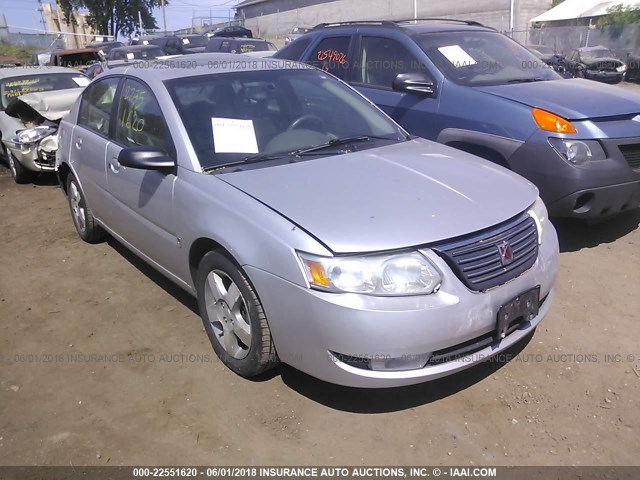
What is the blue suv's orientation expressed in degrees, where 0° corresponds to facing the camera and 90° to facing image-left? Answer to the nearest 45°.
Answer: approximately 315°

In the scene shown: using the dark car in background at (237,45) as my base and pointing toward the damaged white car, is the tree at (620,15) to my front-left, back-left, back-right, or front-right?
back-left

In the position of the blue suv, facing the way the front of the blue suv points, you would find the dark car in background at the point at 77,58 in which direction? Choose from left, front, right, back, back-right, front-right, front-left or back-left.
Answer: back

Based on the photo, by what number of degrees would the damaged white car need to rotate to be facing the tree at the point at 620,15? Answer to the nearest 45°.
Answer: approximately 90° to its left

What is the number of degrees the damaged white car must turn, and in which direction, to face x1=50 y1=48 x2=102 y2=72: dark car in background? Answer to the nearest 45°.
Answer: approximately 135° to its left

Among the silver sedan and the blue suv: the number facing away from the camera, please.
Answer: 0

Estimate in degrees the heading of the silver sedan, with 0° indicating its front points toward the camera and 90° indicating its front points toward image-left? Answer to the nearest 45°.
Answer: approximately 315°

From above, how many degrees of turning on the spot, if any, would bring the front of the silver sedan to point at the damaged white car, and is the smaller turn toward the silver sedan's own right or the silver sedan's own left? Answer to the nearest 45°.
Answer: approximately 180°

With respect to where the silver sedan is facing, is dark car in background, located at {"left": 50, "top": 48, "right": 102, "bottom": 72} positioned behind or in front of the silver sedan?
behind

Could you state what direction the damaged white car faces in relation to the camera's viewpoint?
facing the viewer and to the right of the viewer

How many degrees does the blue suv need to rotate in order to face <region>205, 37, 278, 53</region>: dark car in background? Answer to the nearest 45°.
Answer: approximately 180°

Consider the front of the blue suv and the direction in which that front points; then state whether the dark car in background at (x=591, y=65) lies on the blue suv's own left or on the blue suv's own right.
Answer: on the blue suv's own left
